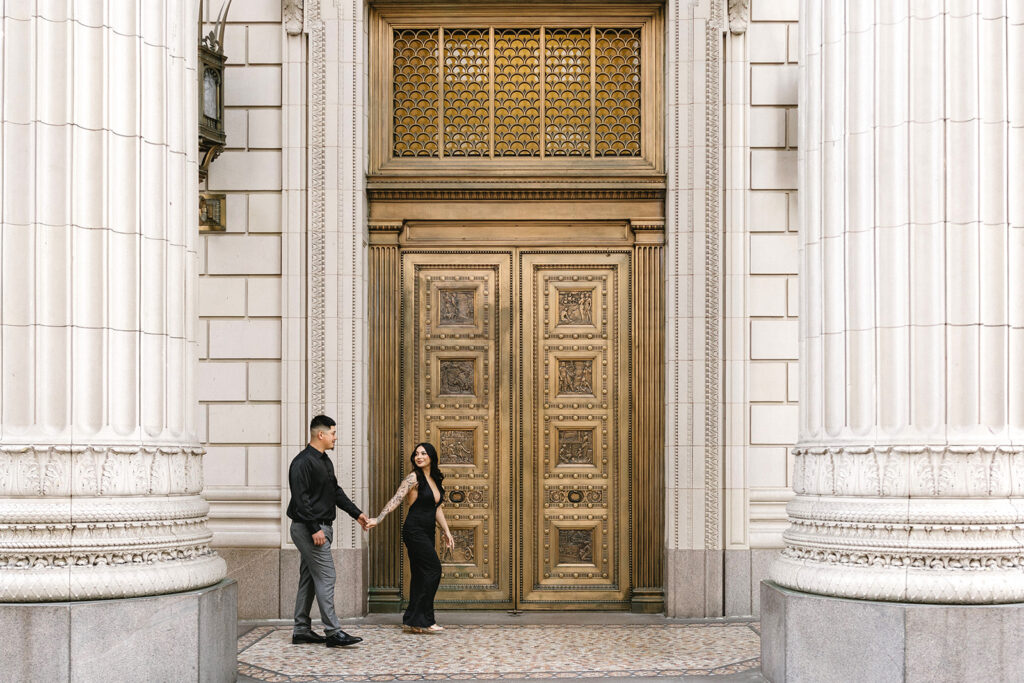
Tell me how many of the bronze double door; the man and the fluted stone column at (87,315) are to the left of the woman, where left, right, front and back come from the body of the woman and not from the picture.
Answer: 1

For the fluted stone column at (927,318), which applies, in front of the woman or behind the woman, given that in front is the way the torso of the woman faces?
in front

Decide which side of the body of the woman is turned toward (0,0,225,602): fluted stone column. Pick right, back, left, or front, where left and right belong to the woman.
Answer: right

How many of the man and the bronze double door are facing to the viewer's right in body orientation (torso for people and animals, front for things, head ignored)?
1

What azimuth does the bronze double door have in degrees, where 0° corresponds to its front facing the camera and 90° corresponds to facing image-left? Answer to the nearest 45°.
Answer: approximately 0°

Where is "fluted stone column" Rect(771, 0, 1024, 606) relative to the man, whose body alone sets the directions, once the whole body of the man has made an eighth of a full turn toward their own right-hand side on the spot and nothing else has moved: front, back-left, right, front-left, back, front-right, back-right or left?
front

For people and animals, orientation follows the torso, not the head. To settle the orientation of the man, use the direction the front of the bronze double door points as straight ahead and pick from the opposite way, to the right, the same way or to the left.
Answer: to the left

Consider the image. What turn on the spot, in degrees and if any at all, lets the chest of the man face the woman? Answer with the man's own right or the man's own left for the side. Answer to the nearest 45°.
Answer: approximately 45° to the man's own left

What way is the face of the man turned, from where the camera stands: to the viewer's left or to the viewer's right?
to the viewer's right

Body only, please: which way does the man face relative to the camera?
to the viewer's right
